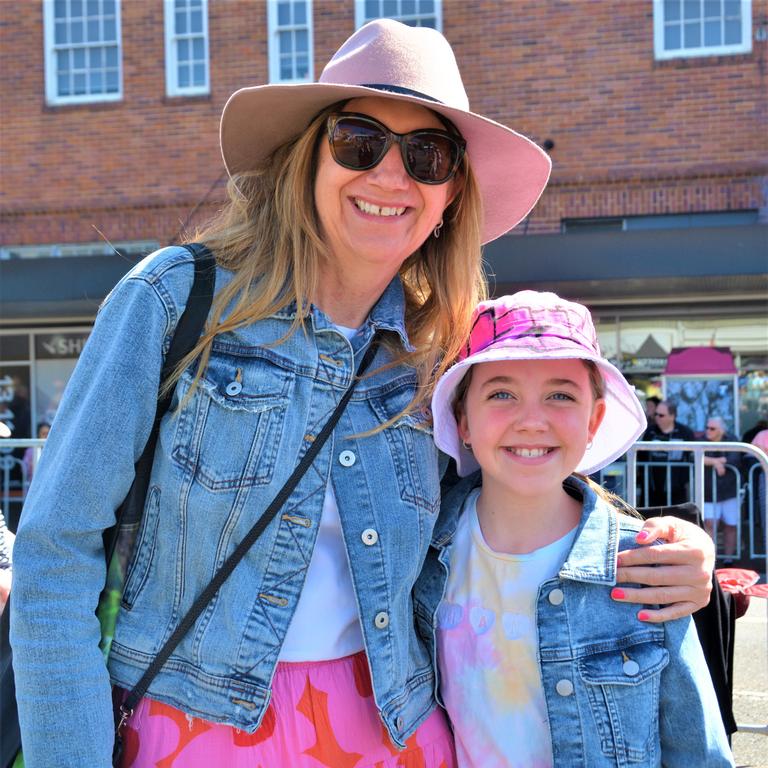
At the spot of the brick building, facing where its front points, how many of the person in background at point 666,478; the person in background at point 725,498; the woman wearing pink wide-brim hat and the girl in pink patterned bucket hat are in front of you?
4

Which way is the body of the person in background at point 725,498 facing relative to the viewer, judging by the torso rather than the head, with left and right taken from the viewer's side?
facing the viewer and to the left of the viewer

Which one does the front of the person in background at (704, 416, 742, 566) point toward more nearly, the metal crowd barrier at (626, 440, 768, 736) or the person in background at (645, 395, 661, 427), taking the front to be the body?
the metal crowd barrier

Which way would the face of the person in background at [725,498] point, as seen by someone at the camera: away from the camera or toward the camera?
toward the camera

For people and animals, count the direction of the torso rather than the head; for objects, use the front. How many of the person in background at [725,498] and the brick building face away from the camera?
0

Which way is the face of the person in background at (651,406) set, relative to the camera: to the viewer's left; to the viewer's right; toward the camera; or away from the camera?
toward the camera

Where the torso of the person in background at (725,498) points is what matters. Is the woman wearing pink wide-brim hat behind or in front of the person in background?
in front

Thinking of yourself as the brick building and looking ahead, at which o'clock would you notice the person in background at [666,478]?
The person in background is roughly at 12 o'clock from the brick building.

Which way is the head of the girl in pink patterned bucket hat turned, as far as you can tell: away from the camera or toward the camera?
toward the camera

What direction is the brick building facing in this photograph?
toward the camera

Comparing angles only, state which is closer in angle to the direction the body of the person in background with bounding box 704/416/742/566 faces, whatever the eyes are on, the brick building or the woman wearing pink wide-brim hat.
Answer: the woman wearing pink wide-brim hat

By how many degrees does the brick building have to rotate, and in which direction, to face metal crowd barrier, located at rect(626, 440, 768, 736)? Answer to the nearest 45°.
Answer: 0° — it already faces it

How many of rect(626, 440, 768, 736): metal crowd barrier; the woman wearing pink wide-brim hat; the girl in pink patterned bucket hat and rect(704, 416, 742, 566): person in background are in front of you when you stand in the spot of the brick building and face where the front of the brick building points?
4

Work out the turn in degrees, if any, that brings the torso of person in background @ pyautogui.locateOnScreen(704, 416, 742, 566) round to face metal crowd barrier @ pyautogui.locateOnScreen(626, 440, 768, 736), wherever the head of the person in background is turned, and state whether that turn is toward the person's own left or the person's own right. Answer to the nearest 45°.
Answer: approximately 45° to the person's own left

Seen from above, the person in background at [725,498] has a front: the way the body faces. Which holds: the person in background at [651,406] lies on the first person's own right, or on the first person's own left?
on the first person's own right
